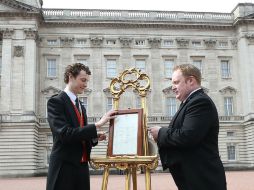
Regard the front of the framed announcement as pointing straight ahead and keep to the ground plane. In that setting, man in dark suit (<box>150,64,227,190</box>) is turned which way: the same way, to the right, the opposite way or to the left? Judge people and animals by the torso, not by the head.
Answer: to the right

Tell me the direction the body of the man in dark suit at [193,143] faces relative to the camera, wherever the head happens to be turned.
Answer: to the viewer's left

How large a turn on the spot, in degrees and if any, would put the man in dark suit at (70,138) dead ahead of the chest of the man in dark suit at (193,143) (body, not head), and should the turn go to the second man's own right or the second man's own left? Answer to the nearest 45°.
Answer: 0° — they already face them

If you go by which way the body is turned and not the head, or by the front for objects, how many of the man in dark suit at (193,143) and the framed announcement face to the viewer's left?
1

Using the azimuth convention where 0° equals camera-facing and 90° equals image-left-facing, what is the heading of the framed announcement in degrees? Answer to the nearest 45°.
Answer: approximately 0°

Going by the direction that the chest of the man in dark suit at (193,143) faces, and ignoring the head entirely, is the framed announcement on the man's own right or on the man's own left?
on the man's own right

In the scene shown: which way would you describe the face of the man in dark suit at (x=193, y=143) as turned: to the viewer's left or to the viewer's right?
to the viewer's left
